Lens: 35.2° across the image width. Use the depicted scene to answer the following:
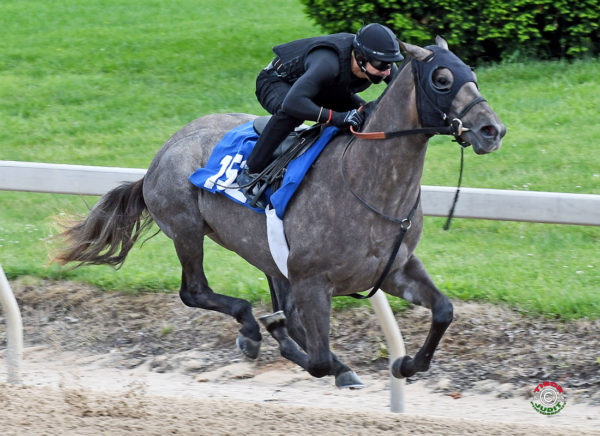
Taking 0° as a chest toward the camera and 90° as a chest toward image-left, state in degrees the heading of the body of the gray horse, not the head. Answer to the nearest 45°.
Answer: approximately 315°

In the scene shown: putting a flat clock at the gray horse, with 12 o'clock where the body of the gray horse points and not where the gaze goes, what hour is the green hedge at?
The green hedge is roughly at 8 o'clock from the gray horse.

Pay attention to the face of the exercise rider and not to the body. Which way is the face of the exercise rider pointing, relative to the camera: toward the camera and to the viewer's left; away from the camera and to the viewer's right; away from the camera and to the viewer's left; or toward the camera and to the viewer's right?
toward the camera and to the viewer's right

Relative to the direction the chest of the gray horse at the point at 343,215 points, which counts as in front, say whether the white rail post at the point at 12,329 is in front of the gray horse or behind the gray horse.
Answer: behind
